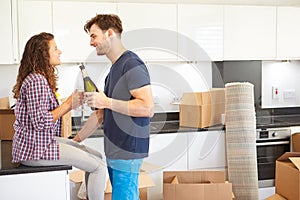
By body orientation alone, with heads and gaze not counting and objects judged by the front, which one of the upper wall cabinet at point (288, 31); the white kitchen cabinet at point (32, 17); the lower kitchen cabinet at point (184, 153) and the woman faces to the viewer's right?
the woman

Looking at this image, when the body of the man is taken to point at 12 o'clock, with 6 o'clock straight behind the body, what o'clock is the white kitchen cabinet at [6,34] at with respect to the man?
The white kitchen cabinet is roughly at 2 o'clock from the man.

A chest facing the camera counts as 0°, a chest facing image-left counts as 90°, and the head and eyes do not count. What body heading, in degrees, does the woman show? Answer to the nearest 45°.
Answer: approximately 270°

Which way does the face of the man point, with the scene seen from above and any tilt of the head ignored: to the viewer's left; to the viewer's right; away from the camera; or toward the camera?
to the viewer's left

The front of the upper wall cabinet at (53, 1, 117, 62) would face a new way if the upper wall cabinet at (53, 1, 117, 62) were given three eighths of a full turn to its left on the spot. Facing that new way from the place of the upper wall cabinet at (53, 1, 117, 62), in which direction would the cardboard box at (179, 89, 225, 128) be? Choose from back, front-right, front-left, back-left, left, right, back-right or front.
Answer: front-right

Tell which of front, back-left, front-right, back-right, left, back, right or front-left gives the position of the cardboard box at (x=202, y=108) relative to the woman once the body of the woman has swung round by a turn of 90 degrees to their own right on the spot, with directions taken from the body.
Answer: back-left

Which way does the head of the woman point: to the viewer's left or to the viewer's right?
to the viewer's right

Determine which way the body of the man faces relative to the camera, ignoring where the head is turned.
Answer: to the viewer's left

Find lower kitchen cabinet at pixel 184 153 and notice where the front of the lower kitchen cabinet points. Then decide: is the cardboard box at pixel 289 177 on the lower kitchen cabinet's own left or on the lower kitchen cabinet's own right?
on the lower kitchen cabinet's own left

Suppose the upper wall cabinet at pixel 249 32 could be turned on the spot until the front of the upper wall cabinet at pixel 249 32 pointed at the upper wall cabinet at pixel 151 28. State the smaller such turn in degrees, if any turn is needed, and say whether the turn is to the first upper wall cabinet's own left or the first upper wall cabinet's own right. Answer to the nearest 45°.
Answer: approximately 45° to the first upper wall cabinet's own right

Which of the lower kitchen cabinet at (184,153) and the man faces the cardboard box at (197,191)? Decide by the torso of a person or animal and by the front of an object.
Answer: the lower kitchen cabinet
